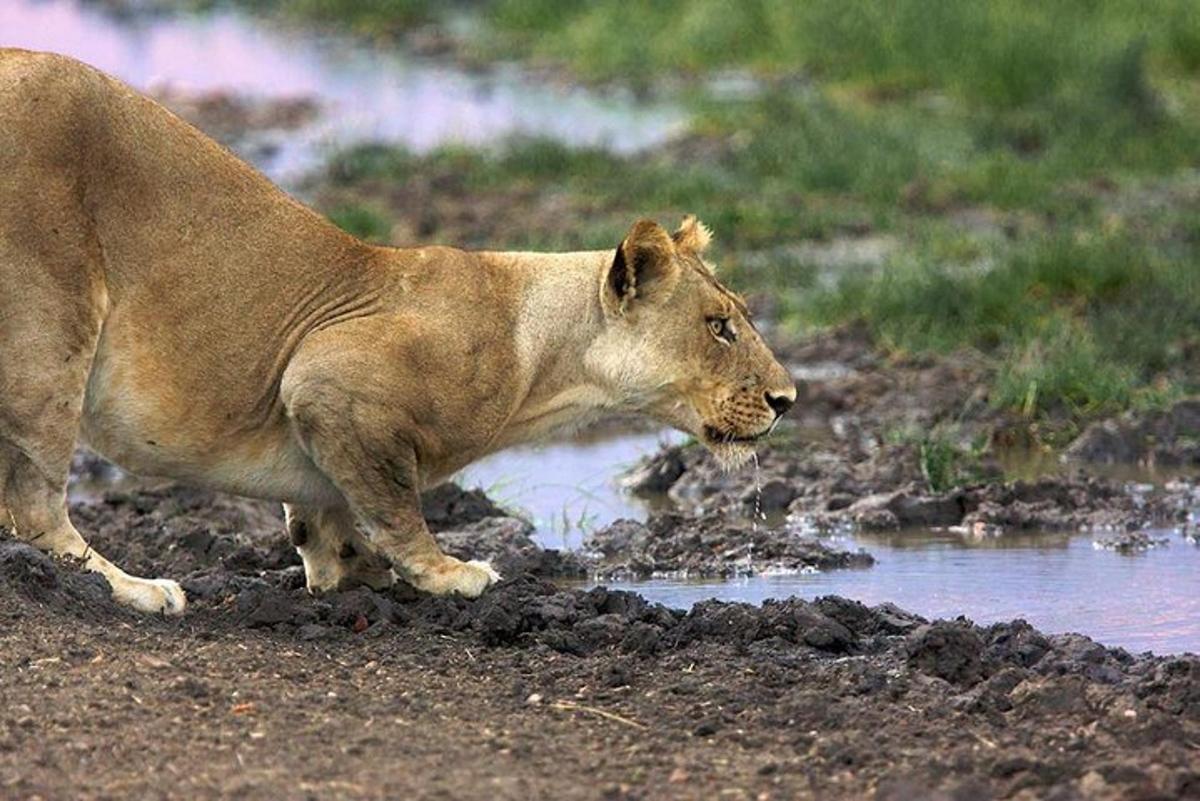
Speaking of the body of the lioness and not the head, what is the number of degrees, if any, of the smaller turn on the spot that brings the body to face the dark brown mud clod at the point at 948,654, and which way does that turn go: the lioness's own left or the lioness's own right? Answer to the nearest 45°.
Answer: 0° — it already faces it

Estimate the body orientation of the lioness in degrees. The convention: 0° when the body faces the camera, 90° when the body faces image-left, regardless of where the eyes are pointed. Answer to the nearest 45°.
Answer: approximately 270°
